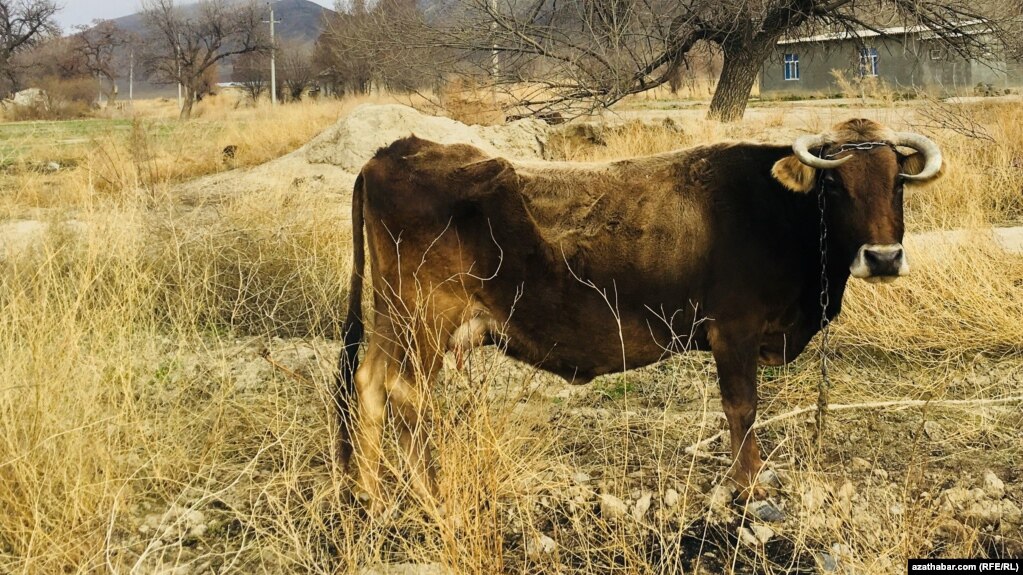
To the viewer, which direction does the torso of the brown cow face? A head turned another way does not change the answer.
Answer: to the viewer's right

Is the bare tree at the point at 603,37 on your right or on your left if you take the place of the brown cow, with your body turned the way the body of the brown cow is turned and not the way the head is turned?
on your left

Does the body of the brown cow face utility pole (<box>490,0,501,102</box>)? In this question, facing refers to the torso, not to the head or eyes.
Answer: no
